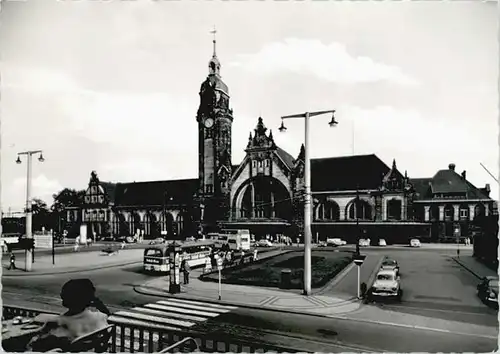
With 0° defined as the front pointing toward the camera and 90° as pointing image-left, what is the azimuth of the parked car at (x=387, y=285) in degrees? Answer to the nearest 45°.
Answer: approximately 0°

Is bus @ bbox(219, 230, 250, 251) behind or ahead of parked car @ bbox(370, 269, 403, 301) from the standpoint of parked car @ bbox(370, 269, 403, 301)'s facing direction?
behind

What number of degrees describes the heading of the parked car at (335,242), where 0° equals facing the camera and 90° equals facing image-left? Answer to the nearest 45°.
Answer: approximately 270°

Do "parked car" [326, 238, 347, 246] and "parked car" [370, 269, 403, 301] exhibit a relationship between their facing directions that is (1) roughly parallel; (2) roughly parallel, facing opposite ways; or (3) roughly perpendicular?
roughly perpendicular

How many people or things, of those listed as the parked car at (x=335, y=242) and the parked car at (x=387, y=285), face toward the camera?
1

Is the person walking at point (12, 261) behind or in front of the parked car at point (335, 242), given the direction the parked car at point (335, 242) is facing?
behind

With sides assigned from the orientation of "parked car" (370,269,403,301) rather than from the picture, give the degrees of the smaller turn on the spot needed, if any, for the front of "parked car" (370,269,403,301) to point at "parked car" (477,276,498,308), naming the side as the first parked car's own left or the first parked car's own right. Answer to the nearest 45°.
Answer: approximately 45° to the first parked car's own left
